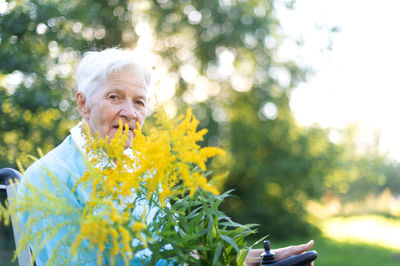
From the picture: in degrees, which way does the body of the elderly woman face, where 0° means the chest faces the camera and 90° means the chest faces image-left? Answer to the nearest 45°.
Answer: approximately 315°
